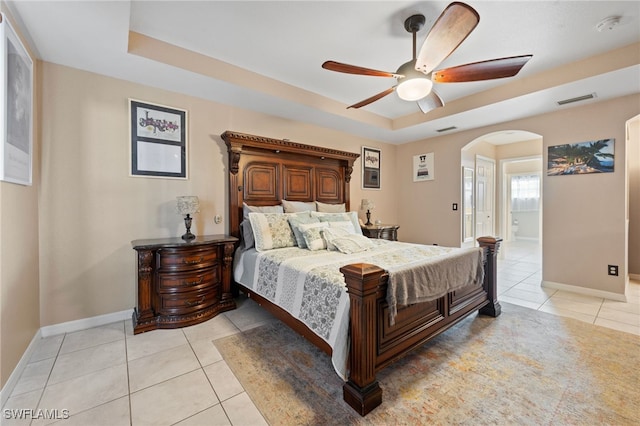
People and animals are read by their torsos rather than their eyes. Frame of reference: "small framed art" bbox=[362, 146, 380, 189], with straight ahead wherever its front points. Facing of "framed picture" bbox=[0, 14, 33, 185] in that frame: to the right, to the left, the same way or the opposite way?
to the left

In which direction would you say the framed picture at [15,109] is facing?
to the viewer's right

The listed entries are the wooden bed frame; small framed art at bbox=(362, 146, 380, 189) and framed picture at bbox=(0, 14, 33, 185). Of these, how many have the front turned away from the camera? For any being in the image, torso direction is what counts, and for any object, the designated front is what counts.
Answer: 0

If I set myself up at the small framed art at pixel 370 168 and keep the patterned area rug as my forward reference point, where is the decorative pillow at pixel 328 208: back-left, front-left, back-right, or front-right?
front-right

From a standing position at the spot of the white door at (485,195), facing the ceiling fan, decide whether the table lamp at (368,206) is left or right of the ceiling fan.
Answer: right

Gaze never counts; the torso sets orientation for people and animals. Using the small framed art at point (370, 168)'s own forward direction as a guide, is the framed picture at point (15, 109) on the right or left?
on its right

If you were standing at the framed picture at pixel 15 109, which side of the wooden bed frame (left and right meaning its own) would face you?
right

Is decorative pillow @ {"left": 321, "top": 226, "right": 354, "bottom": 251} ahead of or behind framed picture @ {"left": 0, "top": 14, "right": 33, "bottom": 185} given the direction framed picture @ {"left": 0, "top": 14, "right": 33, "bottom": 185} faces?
ahead

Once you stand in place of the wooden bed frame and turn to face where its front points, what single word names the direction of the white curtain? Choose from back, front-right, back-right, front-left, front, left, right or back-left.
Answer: left

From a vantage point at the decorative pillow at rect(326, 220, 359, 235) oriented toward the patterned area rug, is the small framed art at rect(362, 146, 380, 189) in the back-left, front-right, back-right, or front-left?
back-left

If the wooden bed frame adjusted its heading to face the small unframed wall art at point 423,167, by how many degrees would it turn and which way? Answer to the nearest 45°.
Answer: approximately 90° to its left

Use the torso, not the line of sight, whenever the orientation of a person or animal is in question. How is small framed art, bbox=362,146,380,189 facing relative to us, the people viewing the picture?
facing the viewer and to the right of the viewer

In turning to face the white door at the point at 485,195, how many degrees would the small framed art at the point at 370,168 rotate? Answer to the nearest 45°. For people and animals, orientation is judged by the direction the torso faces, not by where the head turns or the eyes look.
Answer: approximately 90° to its left

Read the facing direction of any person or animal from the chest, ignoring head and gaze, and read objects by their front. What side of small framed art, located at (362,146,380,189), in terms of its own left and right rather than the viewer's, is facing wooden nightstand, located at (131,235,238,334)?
right

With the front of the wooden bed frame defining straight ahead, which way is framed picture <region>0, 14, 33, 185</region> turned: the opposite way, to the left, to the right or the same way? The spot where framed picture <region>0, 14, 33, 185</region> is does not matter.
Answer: to the left
